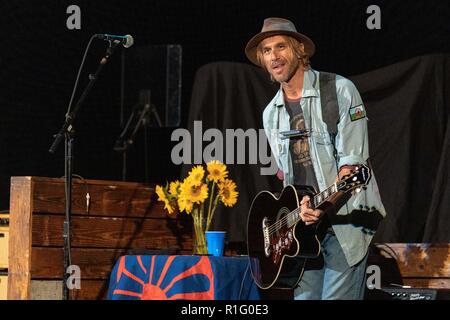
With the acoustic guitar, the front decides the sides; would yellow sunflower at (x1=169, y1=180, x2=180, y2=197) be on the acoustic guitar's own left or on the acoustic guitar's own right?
on the acoustic guitar's own right

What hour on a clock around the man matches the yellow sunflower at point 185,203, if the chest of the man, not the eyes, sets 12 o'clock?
The yellow sunflower is roughly at 3 o'clock from the man.

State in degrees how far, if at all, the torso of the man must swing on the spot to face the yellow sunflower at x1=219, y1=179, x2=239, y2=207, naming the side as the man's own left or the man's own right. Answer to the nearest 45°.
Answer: approximately 90° to the man's own right

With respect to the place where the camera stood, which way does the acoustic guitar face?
facing the viewer and to the left of the viewer

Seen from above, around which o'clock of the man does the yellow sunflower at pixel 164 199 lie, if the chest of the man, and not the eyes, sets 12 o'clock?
The yellow sunflower is roughly at 3 o'clock from the man.

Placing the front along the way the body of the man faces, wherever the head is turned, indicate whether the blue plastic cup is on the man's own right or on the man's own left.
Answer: on the man's own right

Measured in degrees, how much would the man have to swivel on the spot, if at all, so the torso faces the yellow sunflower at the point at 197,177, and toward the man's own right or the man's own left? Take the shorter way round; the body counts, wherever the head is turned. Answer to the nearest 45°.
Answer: approximately 90° to the man's own right

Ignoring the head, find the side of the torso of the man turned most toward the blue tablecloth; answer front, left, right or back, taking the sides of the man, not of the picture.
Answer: right

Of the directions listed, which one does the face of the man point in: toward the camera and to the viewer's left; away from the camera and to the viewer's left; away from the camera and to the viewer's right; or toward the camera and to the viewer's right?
toward the camera and to the viewer's left

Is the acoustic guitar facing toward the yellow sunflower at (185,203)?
no

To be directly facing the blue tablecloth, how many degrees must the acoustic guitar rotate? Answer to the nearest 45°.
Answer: approximately 90° to its right

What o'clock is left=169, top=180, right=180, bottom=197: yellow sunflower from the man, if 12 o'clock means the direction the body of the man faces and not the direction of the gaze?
The yellow sunflower is roughly at 3 o'clock from the man.

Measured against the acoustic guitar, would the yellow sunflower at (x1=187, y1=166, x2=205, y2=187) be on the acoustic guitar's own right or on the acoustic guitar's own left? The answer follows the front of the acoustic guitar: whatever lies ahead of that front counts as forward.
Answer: on the acoustic guitar's own right
